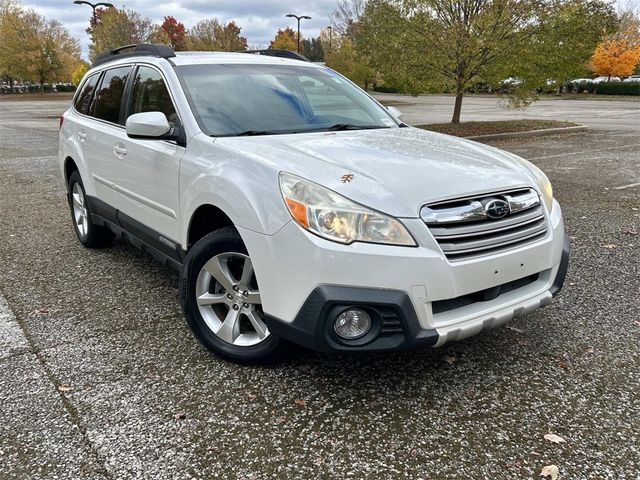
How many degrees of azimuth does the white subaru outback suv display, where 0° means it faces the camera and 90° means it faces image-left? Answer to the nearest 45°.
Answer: approximately 315°

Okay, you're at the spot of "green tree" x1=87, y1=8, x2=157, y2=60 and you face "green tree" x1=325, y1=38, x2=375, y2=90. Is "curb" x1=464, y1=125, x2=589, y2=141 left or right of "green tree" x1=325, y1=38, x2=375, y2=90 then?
right

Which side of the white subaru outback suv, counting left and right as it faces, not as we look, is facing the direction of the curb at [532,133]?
left

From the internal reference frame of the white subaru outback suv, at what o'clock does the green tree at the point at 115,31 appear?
The green tree is roughly at 7 o'clock from the white subaru outback suv.

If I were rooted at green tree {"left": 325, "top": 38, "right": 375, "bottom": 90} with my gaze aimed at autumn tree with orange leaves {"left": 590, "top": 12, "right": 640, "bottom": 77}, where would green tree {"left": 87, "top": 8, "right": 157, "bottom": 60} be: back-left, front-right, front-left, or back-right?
back-left

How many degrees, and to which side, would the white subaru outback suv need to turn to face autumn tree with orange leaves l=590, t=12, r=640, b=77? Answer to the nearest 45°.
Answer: approximately 90° to its left

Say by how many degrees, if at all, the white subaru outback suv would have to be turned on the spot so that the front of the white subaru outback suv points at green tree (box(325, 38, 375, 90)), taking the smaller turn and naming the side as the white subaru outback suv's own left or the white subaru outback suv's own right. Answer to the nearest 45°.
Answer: approximately 135° to the white subaru outback suv's own left

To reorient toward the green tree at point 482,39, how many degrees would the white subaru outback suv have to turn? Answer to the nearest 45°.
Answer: approximately 135° to its left
